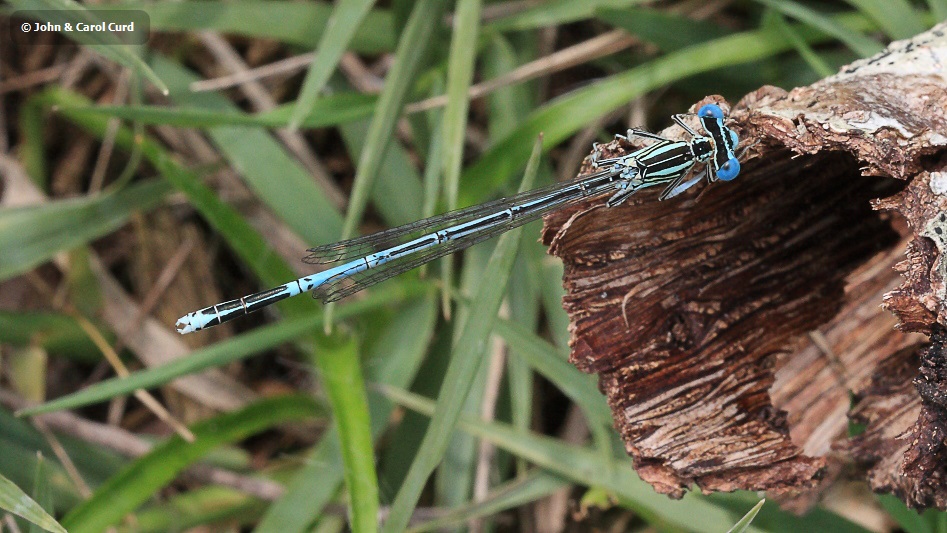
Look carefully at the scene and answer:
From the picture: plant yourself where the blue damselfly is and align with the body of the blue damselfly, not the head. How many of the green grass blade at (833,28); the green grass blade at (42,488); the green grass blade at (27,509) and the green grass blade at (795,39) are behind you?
2

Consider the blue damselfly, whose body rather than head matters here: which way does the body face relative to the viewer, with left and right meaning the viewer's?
facing to the right of the viewer

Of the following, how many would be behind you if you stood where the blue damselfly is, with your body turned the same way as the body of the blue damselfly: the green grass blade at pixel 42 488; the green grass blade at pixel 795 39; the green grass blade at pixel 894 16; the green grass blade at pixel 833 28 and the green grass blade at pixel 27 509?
2

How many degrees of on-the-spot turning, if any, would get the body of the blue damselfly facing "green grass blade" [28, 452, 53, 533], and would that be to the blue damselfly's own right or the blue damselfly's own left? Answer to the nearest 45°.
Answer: approximately 180°

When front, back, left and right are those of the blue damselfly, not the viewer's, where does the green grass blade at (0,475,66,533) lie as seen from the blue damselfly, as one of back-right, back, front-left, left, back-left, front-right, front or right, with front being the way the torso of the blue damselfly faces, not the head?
back

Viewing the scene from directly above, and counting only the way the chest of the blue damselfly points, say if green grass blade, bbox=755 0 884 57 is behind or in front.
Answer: in front

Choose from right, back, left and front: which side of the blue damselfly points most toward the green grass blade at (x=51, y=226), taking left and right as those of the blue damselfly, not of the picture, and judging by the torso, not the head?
back
